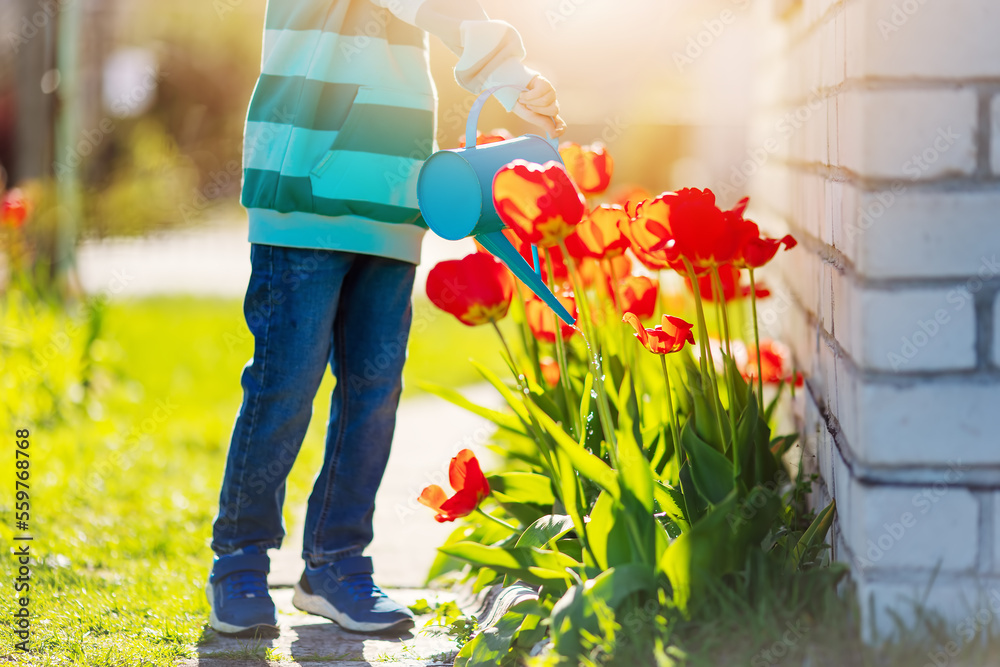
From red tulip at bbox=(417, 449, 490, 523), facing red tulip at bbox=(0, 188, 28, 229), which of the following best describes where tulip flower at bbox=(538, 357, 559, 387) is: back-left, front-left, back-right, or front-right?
front-right

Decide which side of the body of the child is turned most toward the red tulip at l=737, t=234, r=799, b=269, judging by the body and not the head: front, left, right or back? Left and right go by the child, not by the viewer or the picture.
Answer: front

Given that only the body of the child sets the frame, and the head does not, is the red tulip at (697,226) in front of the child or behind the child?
in front

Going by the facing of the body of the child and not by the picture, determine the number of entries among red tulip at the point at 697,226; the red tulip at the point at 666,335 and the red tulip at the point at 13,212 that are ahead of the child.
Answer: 2

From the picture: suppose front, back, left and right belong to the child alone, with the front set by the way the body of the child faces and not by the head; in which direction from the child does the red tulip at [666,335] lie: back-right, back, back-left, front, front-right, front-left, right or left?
front
